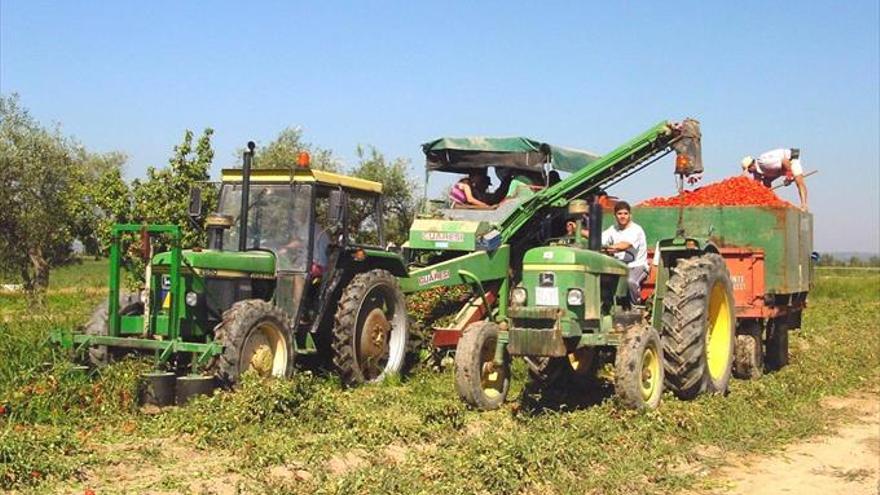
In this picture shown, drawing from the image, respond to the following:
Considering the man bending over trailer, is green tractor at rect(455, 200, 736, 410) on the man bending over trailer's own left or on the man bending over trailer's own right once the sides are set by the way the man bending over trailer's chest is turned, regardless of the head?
on the man bending over trailer's own left

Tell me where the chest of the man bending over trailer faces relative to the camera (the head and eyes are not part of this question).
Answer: to the viewer's left

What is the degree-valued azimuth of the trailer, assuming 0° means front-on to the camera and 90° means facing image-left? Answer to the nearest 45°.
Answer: approximately 45°

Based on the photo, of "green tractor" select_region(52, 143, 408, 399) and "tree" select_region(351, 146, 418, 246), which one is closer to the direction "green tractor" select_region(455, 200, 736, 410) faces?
the green tractor

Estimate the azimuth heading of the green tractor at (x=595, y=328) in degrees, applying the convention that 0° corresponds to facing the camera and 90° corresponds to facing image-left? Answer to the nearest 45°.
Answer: approximately 45°

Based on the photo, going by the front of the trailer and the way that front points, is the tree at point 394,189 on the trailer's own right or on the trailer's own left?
on the trailer's own right

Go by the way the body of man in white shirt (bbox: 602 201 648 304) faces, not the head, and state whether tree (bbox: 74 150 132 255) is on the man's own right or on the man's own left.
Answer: on the man's own right

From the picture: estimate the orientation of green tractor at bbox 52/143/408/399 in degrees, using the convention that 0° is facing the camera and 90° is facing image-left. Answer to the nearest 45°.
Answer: approximately 45°

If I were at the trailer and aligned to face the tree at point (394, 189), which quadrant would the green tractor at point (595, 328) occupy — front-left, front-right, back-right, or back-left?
back-left
